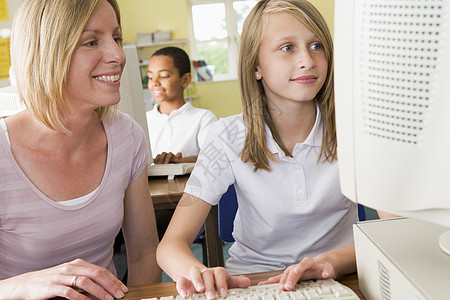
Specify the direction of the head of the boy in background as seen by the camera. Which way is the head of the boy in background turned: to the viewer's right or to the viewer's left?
to the viewer's left

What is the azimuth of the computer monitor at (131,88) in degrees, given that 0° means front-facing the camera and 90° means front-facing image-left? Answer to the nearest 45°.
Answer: approximately 225°

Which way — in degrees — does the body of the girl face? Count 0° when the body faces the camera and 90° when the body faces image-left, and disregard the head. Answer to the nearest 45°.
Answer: approximately 315°

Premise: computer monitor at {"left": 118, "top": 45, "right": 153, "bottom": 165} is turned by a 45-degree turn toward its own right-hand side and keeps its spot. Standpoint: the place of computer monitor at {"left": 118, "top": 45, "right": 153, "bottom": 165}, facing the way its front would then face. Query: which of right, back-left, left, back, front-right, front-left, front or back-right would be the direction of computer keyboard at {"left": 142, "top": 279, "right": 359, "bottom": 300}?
right

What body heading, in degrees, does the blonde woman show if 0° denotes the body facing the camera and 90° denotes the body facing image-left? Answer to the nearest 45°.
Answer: approximately 315°

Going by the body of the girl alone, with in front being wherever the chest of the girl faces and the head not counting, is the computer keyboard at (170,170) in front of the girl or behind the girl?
behind

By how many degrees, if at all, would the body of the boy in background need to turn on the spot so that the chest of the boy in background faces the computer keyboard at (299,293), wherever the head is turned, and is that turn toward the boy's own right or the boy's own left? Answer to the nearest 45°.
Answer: approximately 45° to the boy's own left

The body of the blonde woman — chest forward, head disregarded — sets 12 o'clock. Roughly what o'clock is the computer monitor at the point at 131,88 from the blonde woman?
The computer monitor is roughly at 8 o'clock from the blonde woman.
